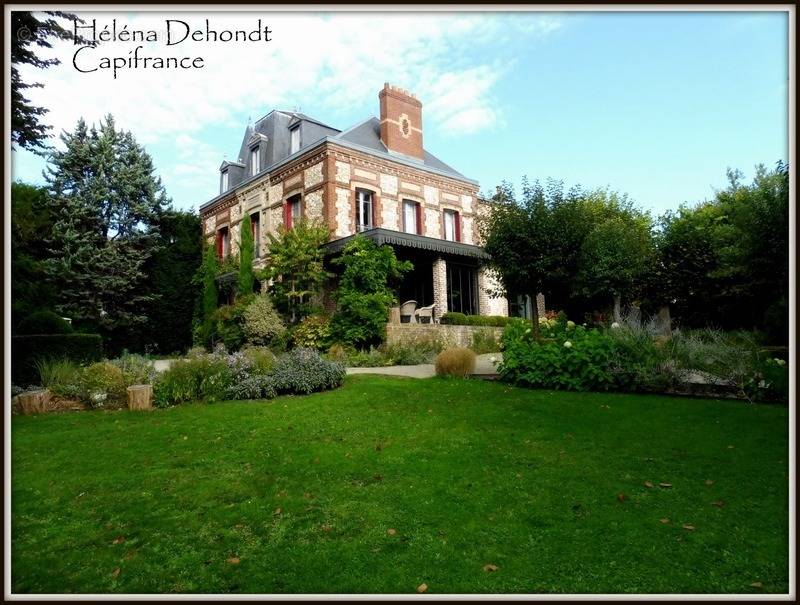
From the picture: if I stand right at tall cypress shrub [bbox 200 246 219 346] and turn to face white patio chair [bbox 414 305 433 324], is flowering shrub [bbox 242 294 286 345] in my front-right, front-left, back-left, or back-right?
front-right

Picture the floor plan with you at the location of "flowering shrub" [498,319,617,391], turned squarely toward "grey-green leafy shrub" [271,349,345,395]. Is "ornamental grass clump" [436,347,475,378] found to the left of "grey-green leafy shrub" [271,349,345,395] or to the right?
right

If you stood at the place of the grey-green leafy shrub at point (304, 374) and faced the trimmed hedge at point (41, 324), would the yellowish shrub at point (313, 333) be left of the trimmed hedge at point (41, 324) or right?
right
